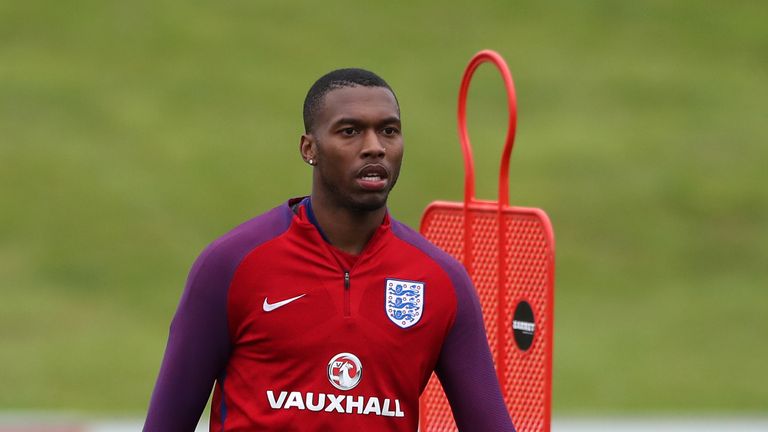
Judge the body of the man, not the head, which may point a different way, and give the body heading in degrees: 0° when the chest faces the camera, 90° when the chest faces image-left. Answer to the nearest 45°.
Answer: approximately 0°

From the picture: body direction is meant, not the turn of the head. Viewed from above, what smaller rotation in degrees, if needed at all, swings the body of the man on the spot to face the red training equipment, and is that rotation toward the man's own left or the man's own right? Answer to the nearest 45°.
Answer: approximately 135° to the man's own left
